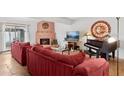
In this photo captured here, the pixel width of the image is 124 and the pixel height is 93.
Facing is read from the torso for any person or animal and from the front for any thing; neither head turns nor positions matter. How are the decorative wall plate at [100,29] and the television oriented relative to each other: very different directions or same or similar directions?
same or similar directions

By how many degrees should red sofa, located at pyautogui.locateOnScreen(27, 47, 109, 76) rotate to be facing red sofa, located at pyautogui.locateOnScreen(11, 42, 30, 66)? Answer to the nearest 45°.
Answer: approximately 135° to its left

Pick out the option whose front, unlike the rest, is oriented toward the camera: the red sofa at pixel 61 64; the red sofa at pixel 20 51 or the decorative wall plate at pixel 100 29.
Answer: the decorative wall plate

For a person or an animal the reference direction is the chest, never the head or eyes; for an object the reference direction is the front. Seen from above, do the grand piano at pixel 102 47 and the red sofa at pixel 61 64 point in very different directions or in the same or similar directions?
very different directions

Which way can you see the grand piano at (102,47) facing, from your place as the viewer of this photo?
facing the viewer and to the left of the viewer

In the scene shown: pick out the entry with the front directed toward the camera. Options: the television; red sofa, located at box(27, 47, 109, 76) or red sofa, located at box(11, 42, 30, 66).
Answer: the television

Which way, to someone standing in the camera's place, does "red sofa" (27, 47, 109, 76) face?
facing away from the viewer and to the right of the viewer

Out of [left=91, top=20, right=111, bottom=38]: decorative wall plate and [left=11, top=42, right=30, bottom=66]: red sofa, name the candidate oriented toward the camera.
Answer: the decorative wall plate

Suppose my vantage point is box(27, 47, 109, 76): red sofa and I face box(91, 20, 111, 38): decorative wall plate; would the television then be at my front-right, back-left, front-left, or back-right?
front-left

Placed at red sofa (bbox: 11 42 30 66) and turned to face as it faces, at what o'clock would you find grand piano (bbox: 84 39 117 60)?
The grand piano is roughly at 2 o'clock from the red sofa.

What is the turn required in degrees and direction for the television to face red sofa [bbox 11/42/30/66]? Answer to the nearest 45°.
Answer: approximately 90° to its right

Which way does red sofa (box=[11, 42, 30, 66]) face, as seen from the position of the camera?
facing away from the viewer and to the right of the viewer

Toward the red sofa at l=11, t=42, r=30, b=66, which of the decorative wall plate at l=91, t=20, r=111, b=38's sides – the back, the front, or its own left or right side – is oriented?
right

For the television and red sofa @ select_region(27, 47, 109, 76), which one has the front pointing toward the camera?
the television

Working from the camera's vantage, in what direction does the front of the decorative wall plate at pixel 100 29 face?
facing the viewer
